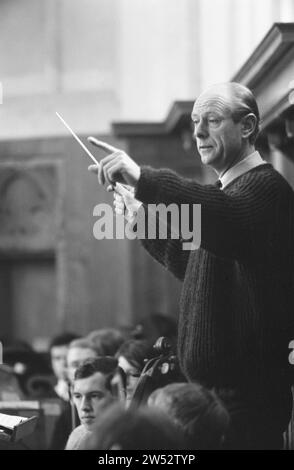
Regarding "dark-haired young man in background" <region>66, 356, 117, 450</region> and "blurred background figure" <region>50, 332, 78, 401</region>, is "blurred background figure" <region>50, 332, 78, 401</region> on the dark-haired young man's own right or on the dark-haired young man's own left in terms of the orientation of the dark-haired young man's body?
on the dark-haired young man's own right

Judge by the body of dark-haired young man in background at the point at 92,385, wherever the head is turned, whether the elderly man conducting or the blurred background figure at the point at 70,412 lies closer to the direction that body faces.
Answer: the elderly man conducting

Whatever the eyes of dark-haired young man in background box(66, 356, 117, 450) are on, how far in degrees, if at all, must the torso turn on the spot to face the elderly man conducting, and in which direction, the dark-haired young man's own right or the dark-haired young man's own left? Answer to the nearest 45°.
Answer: approximately 90° to the dark-haired young man's own left

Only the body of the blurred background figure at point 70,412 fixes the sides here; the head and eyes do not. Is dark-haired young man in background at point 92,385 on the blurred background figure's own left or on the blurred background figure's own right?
on the blurred background figure's own left
